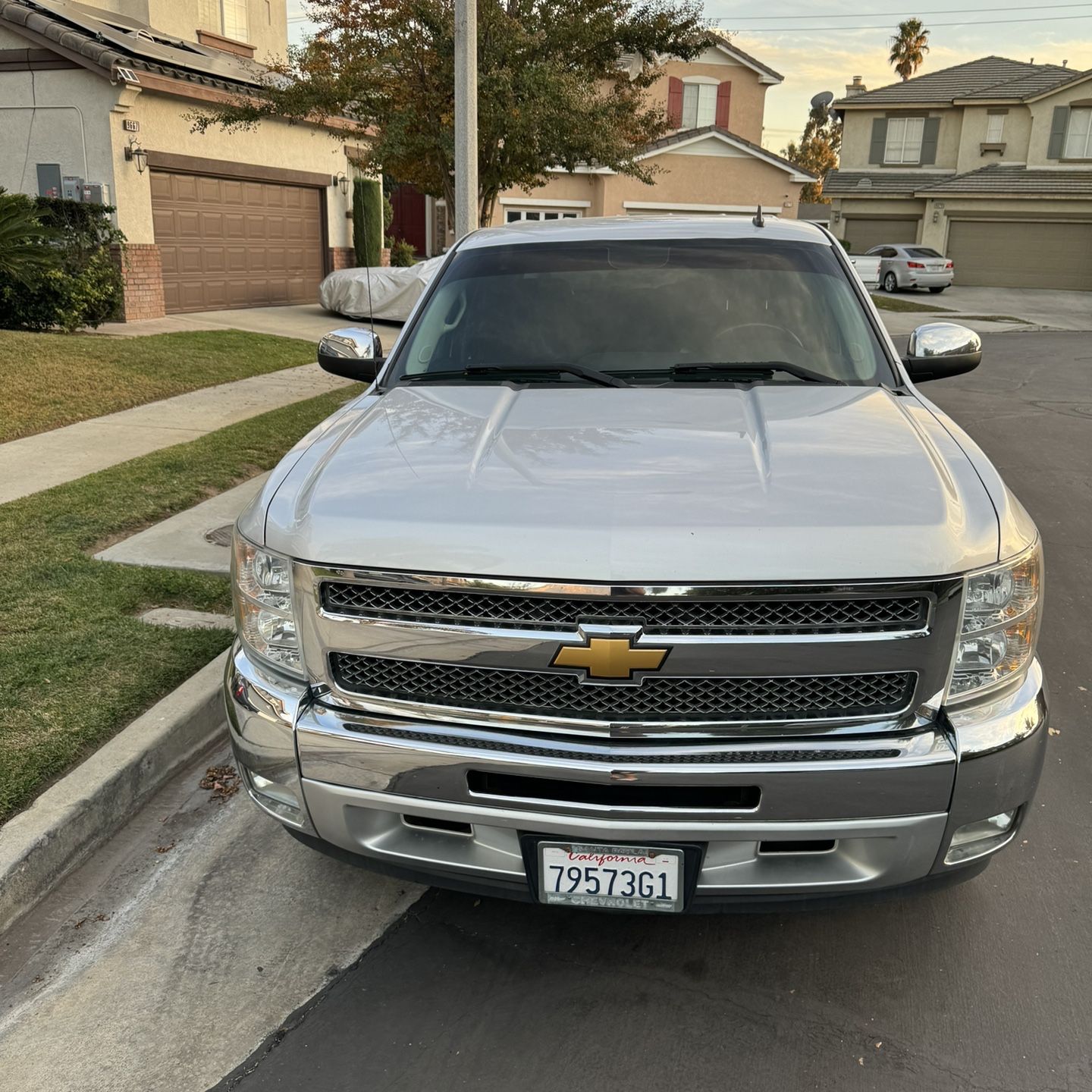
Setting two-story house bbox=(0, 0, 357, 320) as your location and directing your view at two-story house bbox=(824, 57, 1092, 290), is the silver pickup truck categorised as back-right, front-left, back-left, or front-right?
back-right

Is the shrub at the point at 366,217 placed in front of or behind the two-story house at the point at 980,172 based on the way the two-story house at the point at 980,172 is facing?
in front

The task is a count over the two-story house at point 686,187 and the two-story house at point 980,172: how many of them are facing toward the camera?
2

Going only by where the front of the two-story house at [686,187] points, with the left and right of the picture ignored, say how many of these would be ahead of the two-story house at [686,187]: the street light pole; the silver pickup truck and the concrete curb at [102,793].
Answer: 3

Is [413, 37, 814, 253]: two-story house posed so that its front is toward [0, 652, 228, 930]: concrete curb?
yes

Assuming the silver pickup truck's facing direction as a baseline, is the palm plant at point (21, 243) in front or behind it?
behind

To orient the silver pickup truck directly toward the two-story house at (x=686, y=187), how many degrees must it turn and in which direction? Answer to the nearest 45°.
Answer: approximately 180°

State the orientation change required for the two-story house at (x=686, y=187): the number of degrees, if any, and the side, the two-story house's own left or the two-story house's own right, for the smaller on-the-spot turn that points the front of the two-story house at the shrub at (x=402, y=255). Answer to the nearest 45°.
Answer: approximately 45° to the two-story house's own right

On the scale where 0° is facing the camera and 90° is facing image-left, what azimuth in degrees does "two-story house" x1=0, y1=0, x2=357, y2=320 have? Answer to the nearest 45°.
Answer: approximately 315°

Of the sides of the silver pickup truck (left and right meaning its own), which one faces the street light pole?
back

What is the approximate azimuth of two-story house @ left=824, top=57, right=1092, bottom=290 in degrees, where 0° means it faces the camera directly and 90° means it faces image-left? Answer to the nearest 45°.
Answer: approximately 0°

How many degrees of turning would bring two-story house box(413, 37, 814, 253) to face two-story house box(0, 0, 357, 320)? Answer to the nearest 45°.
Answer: approximately 45° to its right

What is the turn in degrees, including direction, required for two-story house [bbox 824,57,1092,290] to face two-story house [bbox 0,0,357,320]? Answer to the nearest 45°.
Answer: approximately 45° to its right
